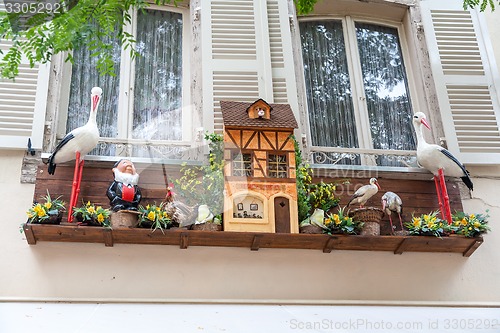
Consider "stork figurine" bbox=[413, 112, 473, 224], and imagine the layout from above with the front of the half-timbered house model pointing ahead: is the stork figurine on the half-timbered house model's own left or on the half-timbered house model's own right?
on the half-timbered house model's own left

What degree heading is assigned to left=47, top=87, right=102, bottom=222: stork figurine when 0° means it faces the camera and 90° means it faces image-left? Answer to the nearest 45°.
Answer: approximately 315°

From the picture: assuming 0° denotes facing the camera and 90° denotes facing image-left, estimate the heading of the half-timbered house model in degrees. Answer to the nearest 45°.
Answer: approximately 0°

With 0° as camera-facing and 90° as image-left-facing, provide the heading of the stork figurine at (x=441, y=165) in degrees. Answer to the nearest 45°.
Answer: approximately 45°
